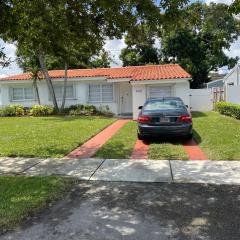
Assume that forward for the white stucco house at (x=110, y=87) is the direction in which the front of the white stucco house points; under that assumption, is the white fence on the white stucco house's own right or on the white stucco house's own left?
on the white stucco house's own left

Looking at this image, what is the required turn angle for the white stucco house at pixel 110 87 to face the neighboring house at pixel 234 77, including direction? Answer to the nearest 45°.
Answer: approximately 90° to its left

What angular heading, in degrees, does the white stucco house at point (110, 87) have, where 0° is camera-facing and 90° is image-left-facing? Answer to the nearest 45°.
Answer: approximately 0°

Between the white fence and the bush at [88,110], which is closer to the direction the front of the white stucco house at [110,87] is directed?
the bush

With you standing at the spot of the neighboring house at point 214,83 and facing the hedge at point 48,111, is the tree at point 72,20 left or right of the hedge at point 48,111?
left

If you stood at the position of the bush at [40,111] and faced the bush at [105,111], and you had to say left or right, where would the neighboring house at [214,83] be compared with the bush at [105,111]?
left

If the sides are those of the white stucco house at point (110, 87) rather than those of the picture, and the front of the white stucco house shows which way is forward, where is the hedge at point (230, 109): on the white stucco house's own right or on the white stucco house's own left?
on the white stucco house's own left
